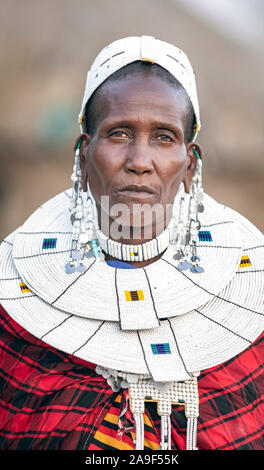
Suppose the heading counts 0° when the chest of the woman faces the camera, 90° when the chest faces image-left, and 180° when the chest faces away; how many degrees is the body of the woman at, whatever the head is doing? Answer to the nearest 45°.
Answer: approximately 0°
